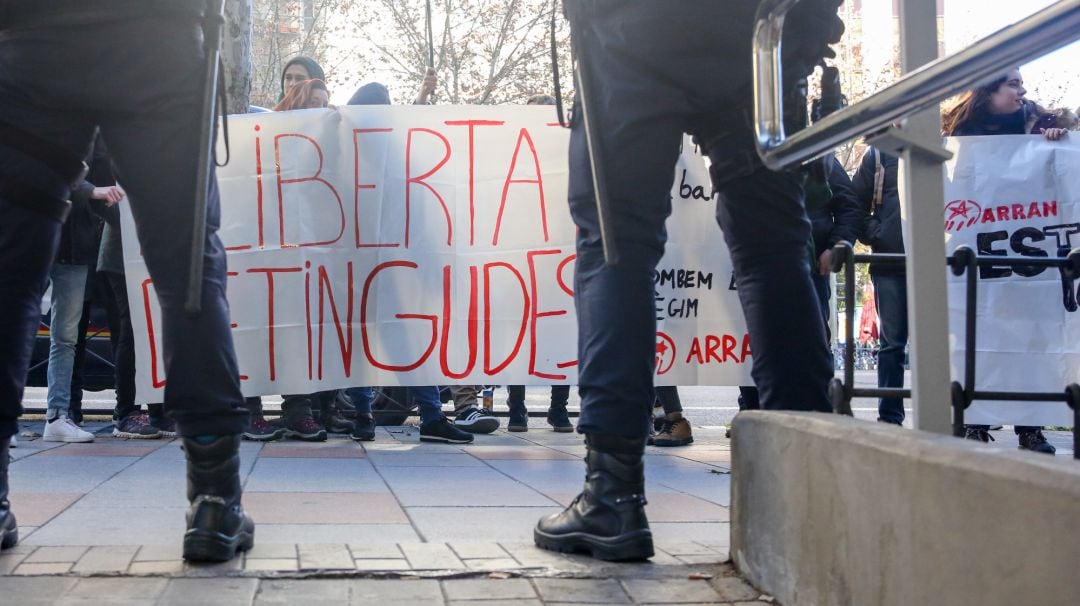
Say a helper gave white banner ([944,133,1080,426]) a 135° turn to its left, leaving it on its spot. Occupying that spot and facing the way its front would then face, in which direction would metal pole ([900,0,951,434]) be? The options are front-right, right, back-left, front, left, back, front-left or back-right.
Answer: back-right

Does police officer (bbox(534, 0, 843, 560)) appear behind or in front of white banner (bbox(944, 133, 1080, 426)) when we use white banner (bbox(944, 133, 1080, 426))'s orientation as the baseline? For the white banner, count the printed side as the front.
in front

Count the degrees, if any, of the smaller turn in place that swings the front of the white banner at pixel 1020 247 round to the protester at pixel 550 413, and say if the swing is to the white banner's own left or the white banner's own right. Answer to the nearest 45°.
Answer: approximately 90° to the white banner's own right

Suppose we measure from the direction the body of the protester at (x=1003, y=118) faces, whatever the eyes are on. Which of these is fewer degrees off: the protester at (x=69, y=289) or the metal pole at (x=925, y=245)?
the metal pole

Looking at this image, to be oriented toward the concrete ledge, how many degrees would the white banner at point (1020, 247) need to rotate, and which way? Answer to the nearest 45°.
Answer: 0° — it already faces it

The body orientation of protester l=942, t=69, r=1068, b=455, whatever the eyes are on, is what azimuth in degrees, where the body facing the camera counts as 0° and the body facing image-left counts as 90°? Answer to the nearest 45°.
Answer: approximately 315°

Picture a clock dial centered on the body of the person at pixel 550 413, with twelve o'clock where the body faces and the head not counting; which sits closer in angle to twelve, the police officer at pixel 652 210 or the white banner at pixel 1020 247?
the police officer

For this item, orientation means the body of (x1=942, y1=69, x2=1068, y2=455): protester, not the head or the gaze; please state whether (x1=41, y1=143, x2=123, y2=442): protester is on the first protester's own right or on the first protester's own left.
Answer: on the first protester's own right

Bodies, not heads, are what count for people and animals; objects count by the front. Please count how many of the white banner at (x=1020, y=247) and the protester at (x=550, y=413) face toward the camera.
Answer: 2

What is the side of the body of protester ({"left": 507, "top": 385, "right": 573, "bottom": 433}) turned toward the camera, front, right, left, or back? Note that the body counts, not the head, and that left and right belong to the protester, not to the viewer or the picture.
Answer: front

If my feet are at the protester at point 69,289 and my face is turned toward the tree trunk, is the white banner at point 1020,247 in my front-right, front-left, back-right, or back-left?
front-right
